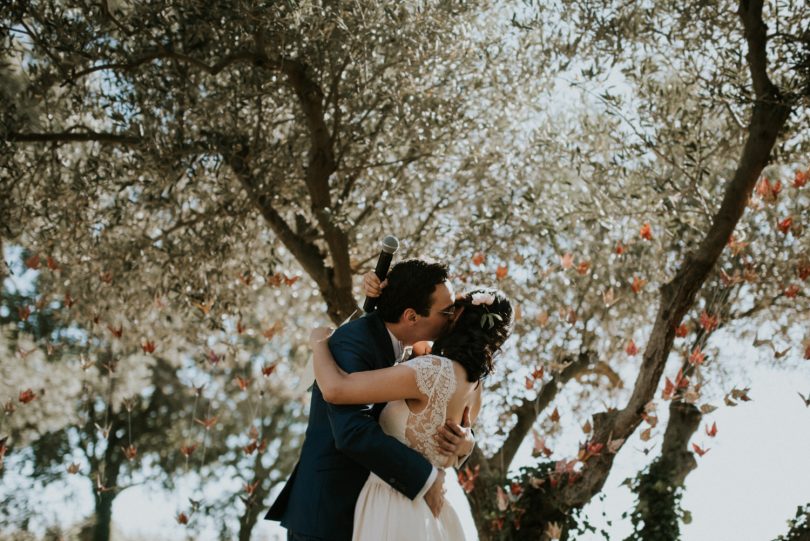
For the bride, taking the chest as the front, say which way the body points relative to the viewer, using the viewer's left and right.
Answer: facing away from the viewer and to the left of the viewer

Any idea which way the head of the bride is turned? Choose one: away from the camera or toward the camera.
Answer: away from the camera

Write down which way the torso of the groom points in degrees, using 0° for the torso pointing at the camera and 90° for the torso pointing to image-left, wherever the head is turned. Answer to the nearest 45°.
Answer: approximately 270°

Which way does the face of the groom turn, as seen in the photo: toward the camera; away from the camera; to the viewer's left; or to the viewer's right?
to the viewer's right
